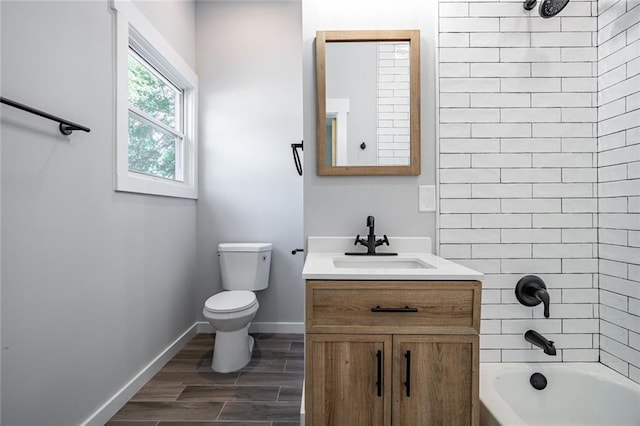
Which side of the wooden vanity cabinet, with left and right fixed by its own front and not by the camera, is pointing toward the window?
right

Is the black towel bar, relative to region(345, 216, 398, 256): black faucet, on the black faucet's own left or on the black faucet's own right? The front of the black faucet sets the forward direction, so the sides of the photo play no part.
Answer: on the black faucet's own right

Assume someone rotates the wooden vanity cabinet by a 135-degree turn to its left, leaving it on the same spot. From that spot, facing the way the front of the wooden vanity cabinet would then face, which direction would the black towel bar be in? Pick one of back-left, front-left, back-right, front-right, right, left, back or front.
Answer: back-left

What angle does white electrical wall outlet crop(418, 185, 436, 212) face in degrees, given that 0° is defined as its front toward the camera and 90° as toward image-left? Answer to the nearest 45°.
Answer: approximately 0°

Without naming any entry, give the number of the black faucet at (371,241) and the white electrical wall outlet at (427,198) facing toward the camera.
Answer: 2

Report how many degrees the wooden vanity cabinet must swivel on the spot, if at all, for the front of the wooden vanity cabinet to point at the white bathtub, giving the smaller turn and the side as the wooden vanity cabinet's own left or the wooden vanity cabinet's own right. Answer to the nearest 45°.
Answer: approximately 135° to the wooden vanity cabinet's own left

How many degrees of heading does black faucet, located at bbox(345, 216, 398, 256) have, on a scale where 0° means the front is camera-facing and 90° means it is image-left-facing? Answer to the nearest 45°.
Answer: approximately 0°

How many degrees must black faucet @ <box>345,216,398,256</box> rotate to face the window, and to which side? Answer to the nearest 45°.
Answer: approximately 90° to its right
